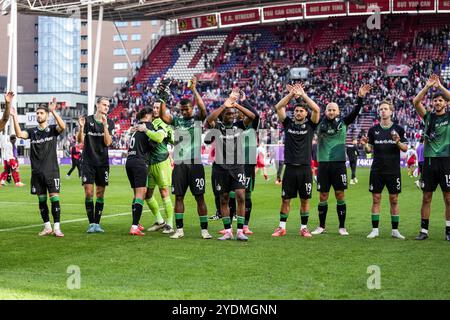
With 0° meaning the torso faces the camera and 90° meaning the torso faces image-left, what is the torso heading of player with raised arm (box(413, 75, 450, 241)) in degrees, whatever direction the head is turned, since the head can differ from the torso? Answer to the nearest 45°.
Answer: approximately 0°

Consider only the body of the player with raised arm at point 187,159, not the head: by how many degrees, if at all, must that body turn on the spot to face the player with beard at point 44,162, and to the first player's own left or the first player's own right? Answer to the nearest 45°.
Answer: approximately 90° to the first player's own right

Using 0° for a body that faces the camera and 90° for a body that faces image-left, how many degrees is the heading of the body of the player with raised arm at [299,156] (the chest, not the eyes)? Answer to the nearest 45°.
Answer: approximately 0°

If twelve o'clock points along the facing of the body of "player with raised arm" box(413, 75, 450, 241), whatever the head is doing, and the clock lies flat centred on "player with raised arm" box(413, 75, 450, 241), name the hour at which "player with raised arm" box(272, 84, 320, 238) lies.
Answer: "player with raised arm" box(272, 84, 320, 238) is roughly at 3 o'clock from "player with raised arm" box(413, 75, 450, 241).

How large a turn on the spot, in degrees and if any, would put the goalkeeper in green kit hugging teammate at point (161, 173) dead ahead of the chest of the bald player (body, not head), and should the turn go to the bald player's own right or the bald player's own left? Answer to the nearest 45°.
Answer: approximately 90° to the bald player's own right

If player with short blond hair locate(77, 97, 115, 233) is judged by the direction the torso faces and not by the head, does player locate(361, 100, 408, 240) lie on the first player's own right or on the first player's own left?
on the first player's own left
